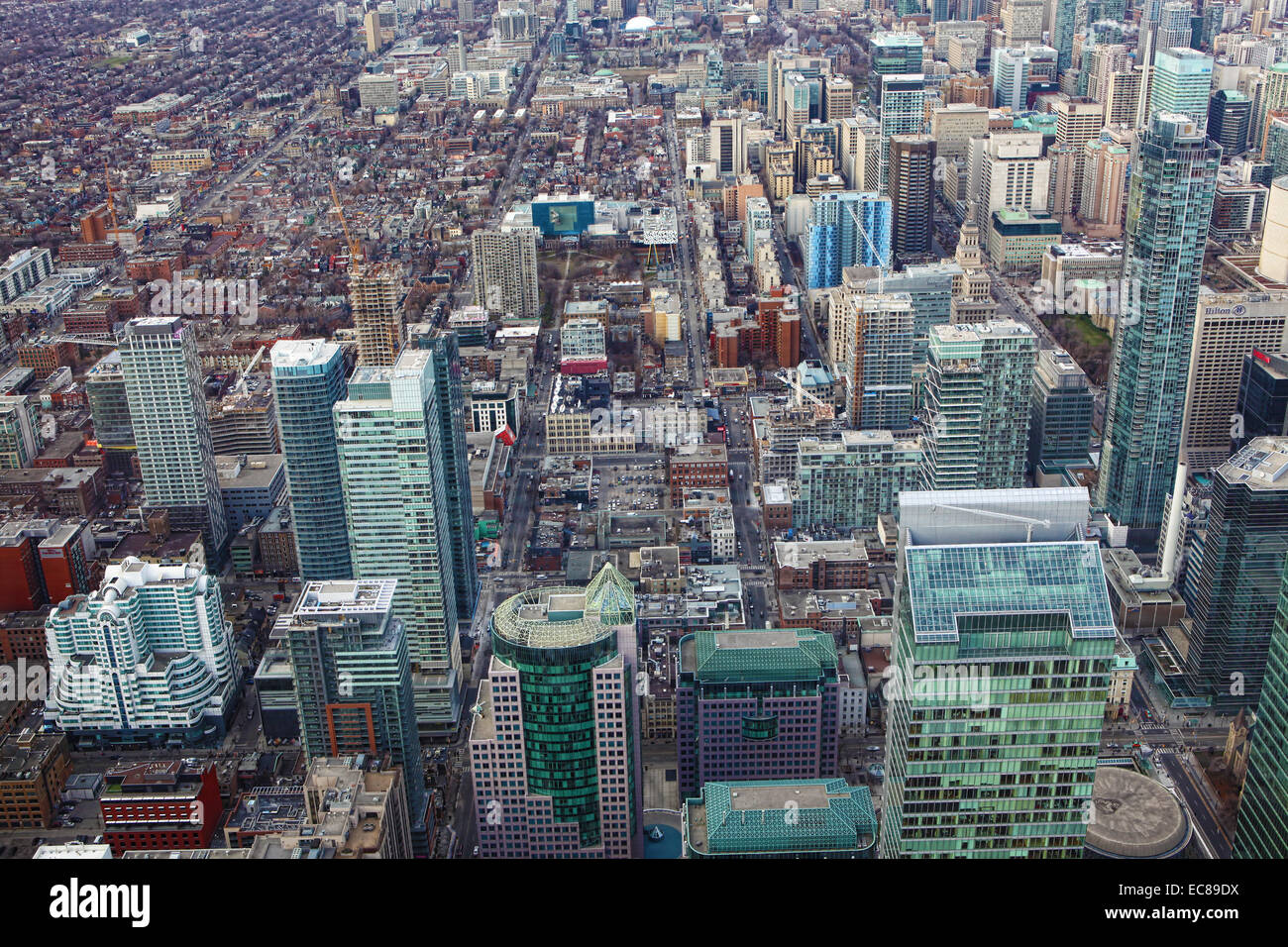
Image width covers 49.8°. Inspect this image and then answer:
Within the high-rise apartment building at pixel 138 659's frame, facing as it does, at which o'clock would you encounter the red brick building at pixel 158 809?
The red brick building is roughly at 12 o'clock from the high-rise apartment building.

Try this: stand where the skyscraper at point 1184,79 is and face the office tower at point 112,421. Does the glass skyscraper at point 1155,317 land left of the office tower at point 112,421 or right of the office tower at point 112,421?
left

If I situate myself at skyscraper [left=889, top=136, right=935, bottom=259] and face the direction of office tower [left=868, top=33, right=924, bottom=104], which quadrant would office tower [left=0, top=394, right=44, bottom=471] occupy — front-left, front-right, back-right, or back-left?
back-left

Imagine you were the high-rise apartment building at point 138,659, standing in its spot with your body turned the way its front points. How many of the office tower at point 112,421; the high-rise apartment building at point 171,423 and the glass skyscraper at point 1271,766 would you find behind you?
2

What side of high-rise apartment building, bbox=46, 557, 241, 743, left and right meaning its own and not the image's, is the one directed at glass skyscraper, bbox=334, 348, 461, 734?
left

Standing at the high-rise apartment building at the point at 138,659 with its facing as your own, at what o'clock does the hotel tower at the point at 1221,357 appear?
The hotel tower is roughly at 9 o'clock from the high-rise apartment building.

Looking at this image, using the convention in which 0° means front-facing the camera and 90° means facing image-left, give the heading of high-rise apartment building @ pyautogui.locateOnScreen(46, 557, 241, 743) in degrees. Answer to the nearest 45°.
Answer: approximately 0°

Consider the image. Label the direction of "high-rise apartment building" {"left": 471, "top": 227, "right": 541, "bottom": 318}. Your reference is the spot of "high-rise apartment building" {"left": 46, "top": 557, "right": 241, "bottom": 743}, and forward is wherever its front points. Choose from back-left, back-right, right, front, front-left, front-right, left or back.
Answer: back-left

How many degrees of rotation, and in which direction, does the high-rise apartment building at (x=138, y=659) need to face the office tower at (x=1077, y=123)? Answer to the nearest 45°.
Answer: approximately 135° to its left
